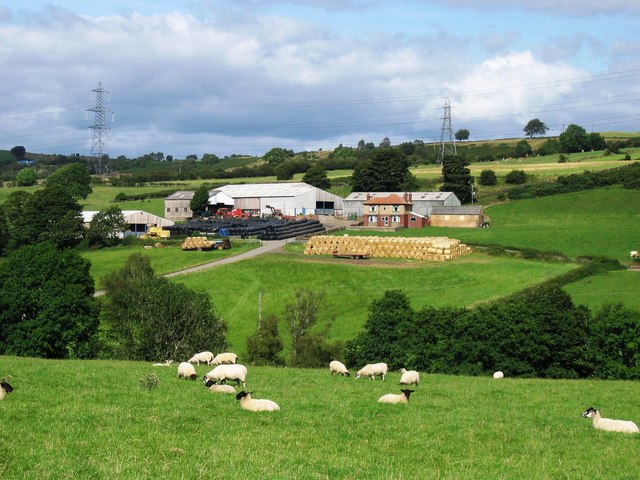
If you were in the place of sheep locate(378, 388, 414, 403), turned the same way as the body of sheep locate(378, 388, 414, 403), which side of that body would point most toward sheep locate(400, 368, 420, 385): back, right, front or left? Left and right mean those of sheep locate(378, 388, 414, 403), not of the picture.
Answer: left

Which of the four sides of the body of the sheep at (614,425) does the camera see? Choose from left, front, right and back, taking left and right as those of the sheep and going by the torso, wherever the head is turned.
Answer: left

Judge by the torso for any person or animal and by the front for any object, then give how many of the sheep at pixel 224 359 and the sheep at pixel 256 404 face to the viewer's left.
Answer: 2

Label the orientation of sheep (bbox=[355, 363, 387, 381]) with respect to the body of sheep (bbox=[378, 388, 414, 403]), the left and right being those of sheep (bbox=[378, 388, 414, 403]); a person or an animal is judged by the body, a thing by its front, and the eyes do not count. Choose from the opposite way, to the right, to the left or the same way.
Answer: the opposite way

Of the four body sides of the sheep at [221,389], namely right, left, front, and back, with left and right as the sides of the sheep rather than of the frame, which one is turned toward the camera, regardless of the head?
left

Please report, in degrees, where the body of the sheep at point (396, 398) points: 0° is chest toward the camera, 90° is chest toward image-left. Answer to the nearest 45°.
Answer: approximately 270°

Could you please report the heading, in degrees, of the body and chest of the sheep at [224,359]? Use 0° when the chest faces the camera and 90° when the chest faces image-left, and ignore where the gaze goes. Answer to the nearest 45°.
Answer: approximately 90°

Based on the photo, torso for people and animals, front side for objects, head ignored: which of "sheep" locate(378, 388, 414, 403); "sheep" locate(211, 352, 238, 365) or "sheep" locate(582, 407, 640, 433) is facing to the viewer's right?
"sheep" locate(378, 388, 414, 403)

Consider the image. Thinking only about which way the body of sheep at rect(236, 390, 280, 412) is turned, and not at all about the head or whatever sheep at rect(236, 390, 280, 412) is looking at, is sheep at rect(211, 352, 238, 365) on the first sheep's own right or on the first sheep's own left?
on the first sheep's own right

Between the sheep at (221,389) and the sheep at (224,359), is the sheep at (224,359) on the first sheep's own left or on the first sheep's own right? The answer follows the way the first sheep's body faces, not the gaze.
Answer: on the first sheep's own right

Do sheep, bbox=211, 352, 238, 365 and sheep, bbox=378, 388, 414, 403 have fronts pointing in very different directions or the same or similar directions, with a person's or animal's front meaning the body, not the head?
very different directions

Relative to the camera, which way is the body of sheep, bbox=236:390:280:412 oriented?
to the viewer's left
